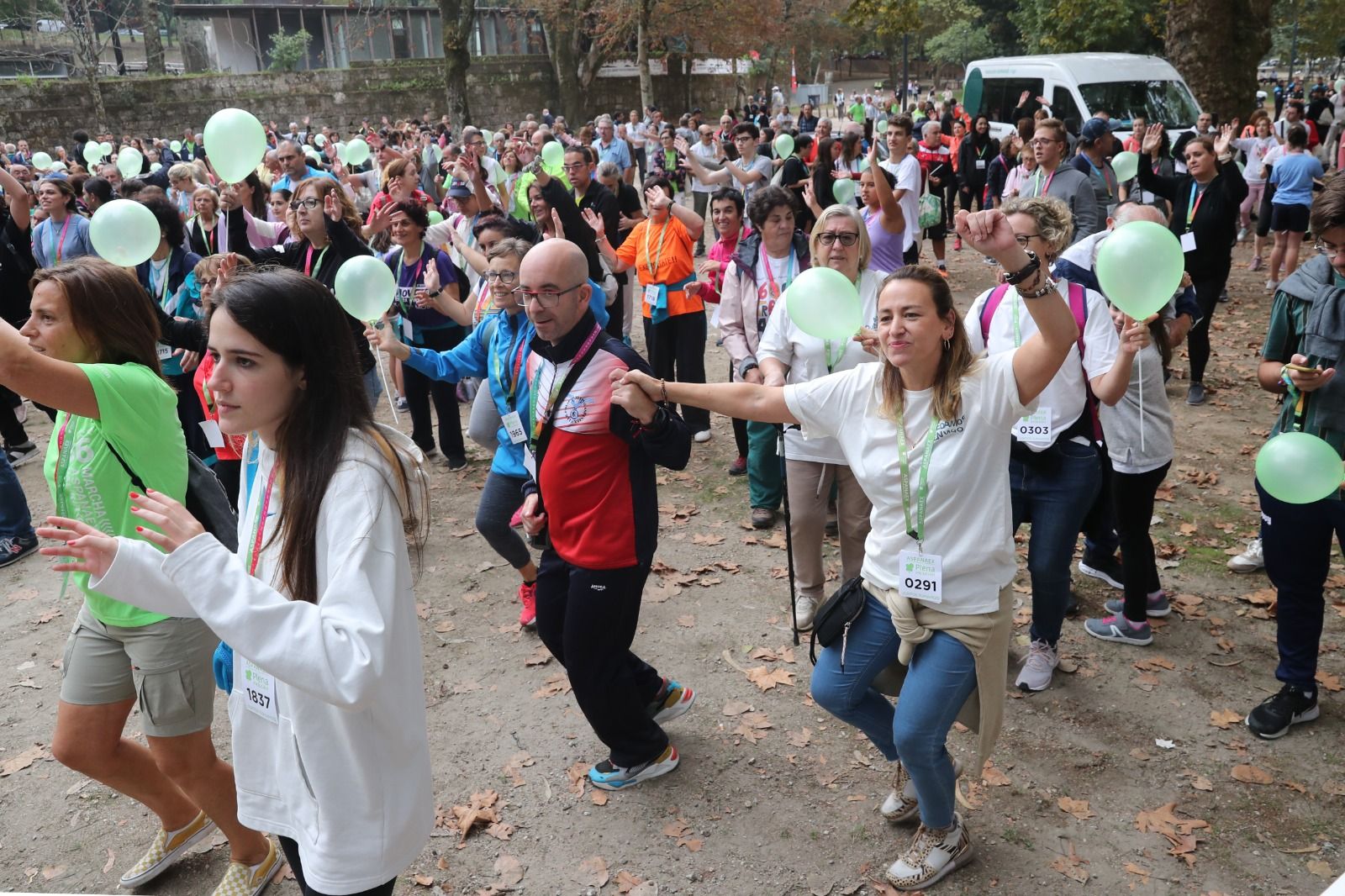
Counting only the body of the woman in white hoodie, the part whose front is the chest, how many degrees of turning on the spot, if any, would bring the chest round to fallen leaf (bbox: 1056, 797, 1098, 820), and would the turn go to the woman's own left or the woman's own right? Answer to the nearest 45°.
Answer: approximately 135° to the woman's own left

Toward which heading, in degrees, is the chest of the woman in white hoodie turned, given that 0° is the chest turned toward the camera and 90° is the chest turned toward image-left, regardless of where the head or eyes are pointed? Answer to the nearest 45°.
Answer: approximately 45°

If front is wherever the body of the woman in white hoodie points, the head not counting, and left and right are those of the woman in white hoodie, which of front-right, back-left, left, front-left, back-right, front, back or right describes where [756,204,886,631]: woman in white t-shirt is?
back

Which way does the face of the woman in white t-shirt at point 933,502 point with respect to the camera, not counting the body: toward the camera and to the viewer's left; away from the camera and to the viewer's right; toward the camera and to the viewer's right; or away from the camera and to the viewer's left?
toward the camera and to the viewer's left

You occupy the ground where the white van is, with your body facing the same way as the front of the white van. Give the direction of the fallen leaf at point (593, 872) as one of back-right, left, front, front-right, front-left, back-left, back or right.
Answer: front-right

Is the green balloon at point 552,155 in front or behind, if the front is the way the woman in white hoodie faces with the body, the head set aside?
behind

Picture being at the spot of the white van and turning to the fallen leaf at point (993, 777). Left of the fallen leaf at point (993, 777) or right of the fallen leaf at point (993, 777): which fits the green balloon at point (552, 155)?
right

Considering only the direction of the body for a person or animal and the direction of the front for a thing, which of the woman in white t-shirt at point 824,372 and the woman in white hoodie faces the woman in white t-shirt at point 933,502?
the woman in white t-shirt at point 824,372

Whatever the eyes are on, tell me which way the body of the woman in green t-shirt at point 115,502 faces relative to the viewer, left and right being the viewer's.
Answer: facing the viewer and to the left of the viewer

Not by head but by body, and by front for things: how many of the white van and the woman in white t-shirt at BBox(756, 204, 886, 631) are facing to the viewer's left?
0
